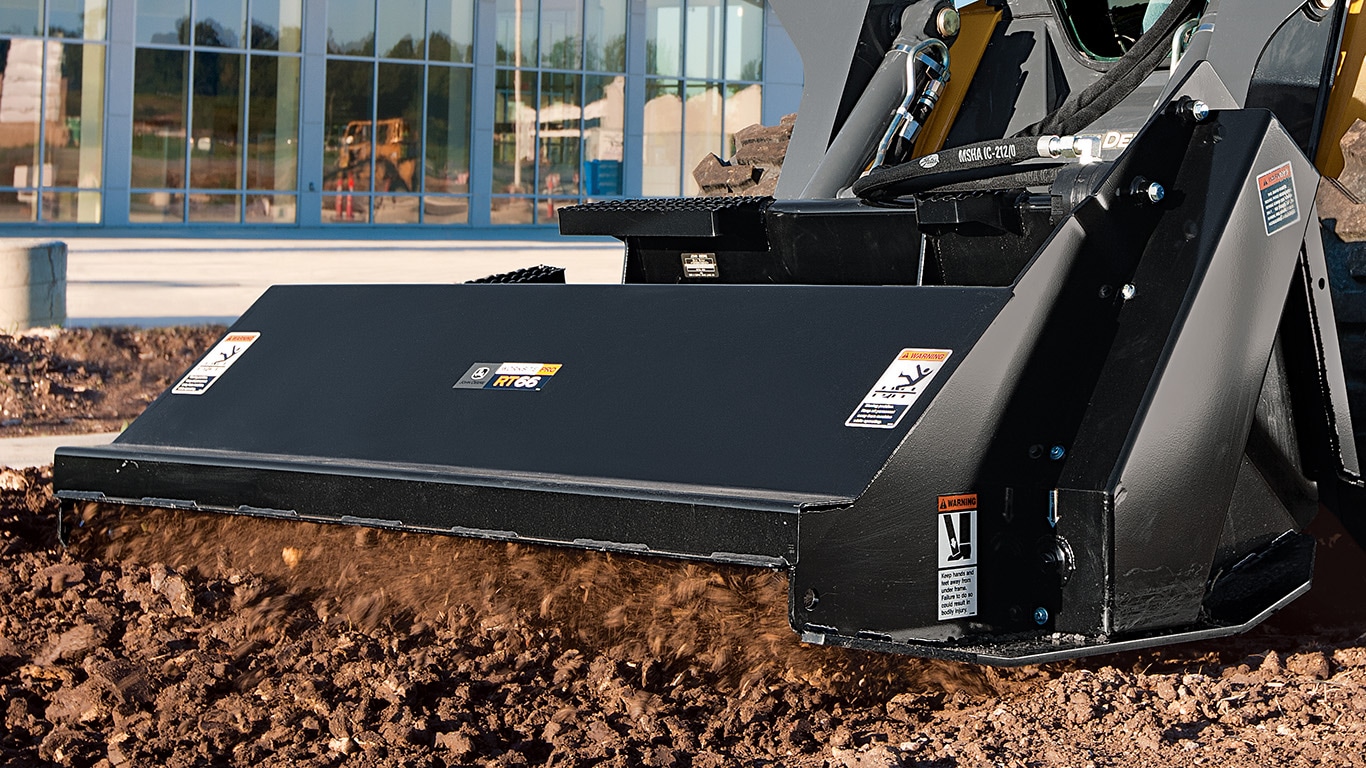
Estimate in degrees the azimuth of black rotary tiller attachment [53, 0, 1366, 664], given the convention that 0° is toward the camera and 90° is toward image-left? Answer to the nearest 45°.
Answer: approximately 45°

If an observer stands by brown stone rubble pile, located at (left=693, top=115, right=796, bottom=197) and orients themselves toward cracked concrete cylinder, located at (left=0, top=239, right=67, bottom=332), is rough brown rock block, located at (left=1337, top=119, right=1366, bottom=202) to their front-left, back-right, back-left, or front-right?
back-left

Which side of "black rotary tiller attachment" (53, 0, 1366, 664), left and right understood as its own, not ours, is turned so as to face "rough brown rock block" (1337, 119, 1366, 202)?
back

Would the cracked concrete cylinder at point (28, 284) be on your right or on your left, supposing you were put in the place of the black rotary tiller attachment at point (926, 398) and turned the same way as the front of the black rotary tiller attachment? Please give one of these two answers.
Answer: on your right

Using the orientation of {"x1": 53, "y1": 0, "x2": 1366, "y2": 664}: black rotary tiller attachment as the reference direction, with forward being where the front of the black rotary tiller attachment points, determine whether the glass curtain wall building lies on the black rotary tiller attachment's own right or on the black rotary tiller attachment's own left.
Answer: on the black rotary tiller attachment's own right

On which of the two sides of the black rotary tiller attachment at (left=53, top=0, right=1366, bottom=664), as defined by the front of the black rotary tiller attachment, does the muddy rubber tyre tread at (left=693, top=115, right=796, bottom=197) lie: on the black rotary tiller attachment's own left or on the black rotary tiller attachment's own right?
on the black rotary tiller attachment's own right
